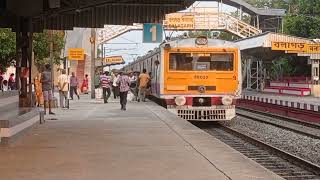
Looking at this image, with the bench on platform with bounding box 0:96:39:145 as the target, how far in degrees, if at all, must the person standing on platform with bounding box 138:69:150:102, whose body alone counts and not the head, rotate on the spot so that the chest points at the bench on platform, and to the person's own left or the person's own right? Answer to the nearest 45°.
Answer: approximately 180°

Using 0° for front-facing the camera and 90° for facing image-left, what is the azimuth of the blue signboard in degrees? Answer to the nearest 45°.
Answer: approximately 0°

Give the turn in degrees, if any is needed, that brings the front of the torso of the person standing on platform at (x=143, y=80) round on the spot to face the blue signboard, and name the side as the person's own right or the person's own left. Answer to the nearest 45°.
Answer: approximately 180°

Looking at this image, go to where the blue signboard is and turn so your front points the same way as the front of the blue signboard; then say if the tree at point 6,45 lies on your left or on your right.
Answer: on your right

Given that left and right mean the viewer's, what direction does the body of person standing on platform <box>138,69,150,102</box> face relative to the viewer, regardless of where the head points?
facing away from the viewer

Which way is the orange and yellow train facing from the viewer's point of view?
toward the camera

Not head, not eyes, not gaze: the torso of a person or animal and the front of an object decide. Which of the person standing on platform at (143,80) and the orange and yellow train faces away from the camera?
the person standing on platform
